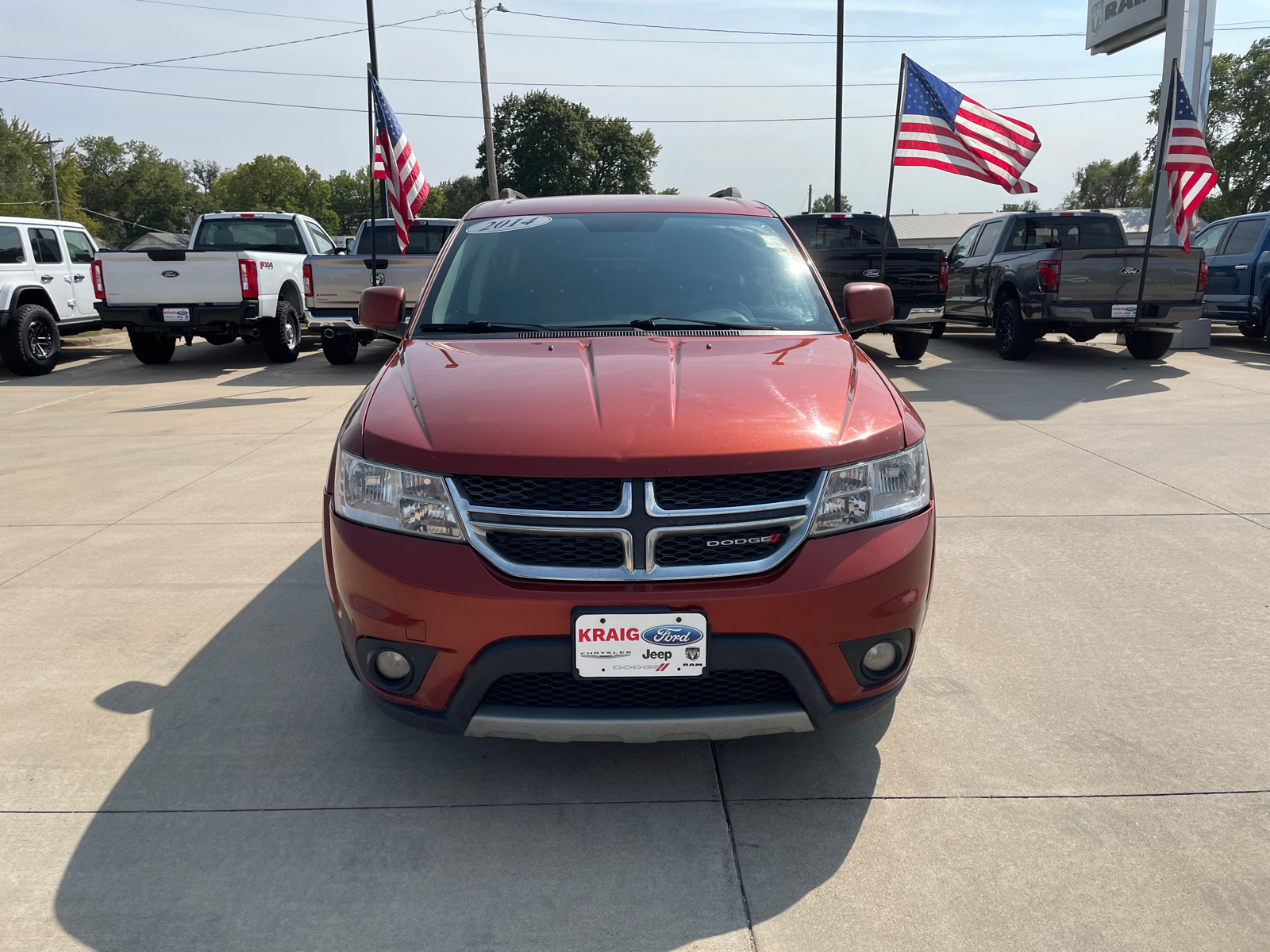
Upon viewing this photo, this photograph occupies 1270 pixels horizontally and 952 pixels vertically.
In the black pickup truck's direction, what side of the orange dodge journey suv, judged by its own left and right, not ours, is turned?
back

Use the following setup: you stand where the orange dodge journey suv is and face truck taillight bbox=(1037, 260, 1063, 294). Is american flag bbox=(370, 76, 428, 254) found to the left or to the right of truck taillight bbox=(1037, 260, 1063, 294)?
left

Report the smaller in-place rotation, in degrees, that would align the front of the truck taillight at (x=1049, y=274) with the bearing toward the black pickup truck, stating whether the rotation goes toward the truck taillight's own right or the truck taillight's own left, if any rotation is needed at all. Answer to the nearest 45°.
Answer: approximately 90° to the truck taillight's own right

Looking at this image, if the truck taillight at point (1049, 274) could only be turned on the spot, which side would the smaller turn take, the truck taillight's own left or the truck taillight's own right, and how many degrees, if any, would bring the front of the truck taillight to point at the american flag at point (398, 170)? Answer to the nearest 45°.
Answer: approximately 90° to the truck taillight's own right

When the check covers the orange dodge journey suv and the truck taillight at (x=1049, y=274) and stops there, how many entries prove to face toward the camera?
2

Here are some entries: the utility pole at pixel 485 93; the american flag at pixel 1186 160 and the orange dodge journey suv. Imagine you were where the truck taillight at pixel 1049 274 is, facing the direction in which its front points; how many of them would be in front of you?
1

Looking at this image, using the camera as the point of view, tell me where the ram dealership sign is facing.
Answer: facing the viewer and to the left of the viewer

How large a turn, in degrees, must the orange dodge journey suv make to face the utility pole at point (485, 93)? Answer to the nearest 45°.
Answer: approximately 180°

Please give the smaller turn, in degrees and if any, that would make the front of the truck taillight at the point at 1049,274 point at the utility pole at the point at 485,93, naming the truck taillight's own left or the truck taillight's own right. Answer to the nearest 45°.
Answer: approximately 135° to the truck taillight's own right

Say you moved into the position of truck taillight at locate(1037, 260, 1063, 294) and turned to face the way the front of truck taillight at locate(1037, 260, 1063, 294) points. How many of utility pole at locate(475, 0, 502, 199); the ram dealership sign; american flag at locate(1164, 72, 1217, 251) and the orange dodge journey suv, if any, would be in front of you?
1

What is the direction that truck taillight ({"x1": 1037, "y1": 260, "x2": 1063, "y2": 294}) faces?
toward the camera

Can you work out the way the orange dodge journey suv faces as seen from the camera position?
facing the viewer
